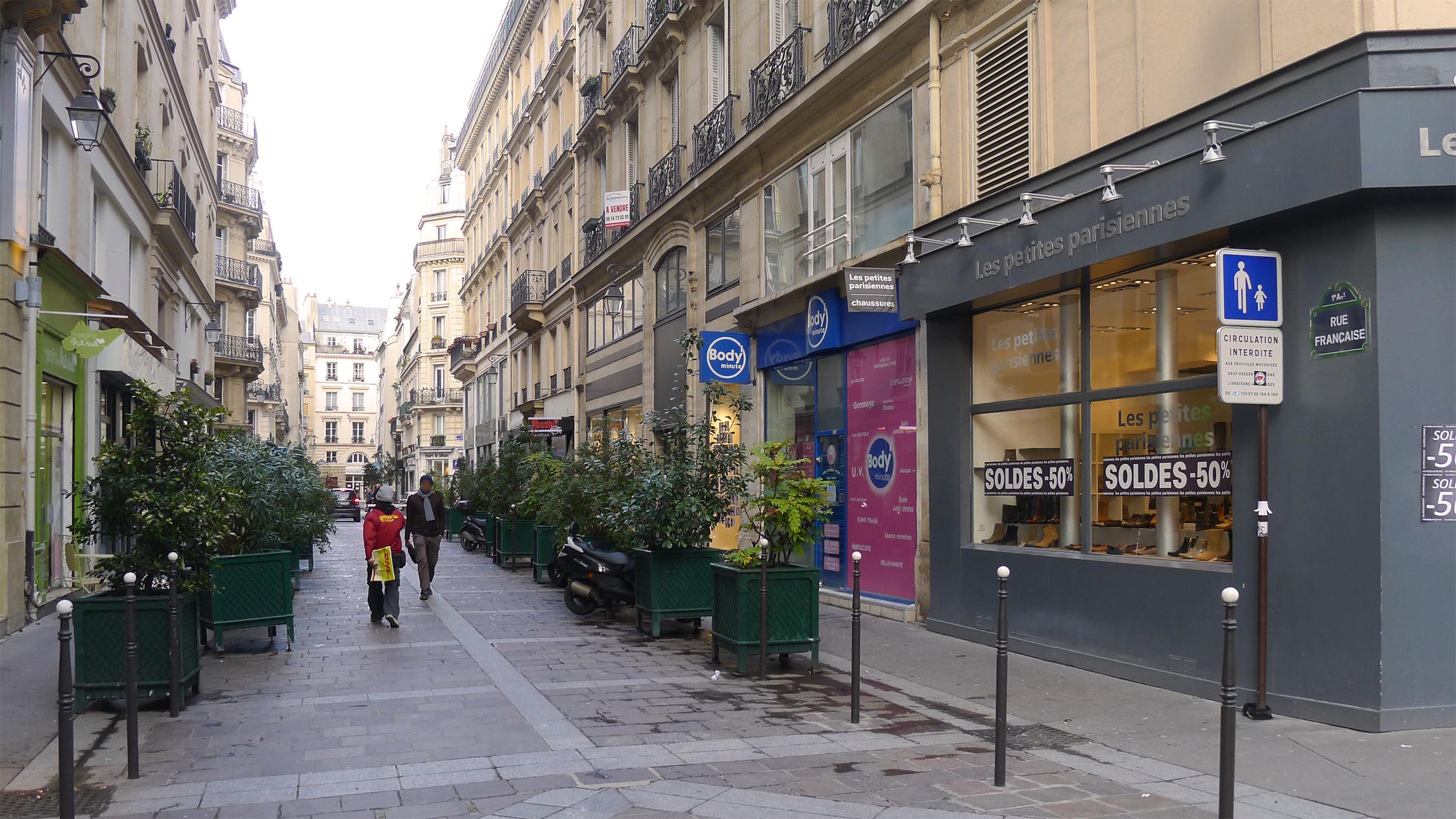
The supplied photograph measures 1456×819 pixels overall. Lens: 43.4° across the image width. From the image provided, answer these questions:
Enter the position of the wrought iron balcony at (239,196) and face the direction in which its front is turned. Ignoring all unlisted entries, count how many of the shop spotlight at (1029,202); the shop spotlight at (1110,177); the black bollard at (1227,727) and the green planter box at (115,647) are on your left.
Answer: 0

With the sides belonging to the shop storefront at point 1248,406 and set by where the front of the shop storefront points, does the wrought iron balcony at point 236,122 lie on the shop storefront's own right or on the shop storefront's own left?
on the shop storefront's own right

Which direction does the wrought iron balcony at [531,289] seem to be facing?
to the viewer's left

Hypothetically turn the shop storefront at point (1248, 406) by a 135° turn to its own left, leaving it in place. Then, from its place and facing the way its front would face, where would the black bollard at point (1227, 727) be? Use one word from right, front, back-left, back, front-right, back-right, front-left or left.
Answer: right

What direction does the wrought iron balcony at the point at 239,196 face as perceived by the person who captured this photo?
facing the viewer and to the right of the viewer

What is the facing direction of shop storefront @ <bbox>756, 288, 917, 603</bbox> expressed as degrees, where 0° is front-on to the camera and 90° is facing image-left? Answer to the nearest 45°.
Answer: approximately 45°

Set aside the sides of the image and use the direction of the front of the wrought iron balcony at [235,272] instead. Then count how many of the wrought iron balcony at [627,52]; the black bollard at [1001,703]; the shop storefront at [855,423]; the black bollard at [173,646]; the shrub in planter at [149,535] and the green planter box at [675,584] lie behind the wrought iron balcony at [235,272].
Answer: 0

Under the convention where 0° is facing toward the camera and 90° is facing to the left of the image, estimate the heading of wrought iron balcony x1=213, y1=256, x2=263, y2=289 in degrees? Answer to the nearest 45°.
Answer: approximately 315°

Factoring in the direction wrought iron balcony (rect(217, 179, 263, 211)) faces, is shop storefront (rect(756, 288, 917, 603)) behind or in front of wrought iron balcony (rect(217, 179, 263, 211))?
in front
